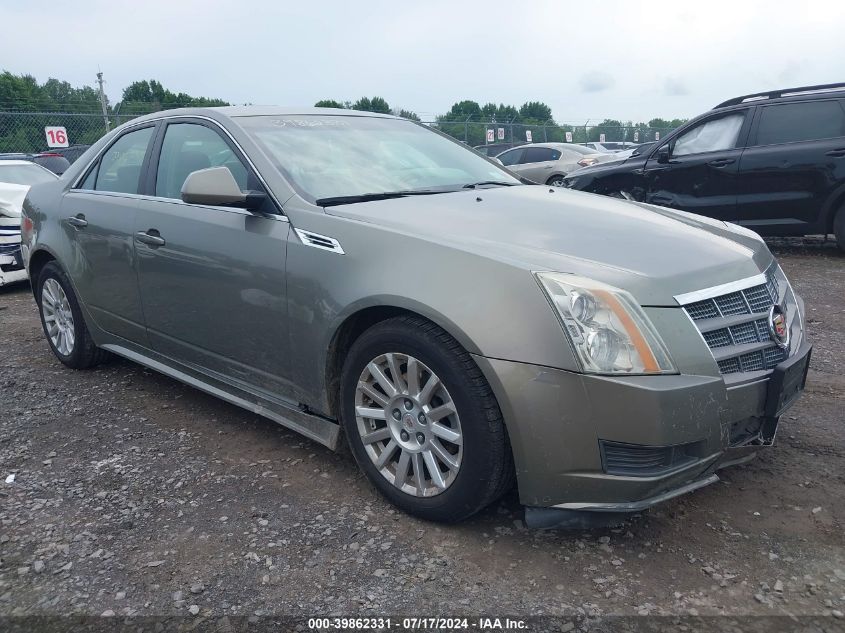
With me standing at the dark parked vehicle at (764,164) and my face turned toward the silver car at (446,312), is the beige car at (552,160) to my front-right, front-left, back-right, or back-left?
back-right

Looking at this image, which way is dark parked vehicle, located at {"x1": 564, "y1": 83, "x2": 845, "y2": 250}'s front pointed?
to the viewer's left

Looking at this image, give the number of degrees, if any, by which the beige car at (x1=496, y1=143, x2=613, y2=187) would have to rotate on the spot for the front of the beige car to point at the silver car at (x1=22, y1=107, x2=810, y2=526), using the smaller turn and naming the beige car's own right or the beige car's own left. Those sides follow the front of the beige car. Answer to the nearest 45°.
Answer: approximately 135° to the beige car's own left

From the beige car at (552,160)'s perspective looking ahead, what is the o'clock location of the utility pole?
The utility pole is roughly at 11 o'clock from the beige car.

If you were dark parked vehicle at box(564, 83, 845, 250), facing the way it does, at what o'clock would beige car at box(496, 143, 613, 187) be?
The beige car is roughly at 2 o'clock from the dark parked vehicle.

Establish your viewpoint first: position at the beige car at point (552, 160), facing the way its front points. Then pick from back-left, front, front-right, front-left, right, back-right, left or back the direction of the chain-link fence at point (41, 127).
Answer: front-left

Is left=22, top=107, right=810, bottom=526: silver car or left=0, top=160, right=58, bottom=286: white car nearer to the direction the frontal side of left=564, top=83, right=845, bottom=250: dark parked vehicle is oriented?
the white car

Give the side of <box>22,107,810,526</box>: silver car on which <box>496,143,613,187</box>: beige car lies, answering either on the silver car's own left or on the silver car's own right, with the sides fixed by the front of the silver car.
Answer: on the silver car's own left

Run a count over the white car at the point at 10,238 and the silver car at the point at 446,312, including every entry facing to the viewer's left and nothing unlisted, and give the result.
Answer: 0

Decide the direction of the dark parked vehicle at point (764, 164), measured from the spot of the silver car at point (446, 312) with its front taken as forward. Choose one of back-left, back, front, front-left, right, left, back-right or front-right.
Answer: left

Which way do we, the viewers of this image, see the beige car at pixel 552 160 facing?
facing away from the viewer and to the left of the viewer

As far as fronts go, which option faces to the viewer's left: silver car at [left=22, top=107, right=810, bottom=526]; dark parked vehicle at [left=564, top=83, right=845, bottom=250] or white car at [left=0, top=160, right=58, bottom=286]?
the dark parked vehicle
